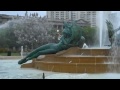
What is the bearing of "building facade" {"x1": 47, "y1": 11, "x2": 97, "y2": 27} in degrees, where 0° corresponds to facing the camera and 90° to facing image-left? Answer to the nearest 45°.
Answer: approximately 0°
